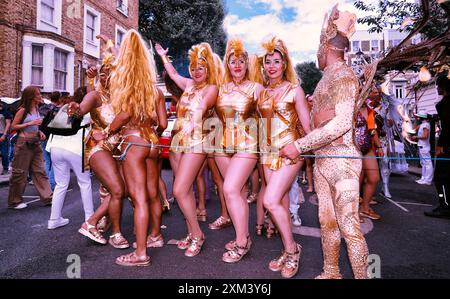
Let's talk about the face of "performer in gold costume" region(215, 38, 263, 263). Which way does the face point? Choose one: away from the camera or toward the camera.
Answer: toward the camera

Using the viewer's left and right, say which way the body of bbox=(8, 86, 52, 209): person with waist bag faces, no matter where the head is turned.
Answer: facing to the right of the viewer

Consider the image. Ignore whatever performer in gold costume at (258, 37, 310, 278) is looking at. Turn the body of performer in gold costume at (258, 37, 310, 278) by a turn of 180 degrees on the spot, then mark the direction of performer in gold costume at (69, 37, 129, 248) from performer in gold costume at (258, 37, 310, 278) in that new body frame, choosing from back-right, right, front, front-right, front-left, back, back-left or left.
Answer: back-left

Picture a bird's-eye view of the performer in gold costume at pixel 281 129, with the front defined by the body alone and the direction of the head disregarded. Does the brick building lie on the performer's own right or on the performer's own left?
on the performer's own right

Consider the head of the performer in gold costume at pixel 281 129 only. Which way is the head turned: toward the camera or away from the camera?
toward the camera

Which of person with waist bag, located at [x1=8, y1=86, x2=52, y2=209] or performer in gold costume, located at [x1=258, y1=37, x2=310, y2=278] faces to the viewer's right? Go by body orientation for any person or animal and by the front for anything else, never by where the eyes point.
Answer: the person with waist bag

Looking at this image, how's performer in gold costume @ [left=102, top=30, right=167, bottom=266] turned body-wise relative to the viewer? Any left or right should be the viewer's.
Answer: facing away from the viewer and to the left of the viewer

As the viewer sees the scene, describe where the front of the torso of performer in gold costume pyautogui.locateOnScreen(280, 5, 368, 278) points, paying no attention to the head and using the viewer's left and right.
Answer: facing to the left of the viewer

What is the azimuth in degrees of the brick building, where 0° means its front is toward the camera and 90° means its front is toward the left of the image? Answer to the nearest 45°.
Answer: approximately 315°

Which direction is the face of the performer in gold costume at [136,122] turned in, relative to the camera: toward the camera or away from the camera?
away from the camera

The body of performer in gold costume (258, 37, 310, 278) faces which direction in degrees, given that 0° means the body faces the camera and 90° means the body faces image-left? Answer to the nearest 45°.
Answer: approximately 45°
